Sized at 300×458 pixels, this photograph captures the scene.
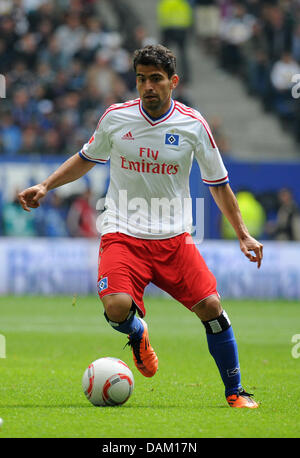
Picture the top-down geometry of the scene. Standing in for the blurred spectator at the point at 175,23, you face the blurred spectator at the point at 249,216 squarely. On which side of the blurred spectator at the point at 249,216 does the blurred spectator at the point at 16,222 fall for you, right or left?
right

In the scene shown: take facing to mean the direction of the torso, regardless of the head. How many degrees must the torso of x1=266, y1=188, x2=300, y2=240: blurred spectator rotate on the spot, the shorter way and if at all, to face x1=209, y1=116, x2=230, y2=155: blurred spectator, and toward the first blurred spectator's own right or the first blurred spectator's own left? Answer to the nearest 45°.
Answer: approximately 135° to the first blurred spectator's own right

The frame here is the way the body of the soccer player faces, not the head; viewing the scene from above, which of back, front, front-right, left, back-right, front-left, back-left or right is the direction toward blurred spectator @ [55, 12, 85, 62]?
back

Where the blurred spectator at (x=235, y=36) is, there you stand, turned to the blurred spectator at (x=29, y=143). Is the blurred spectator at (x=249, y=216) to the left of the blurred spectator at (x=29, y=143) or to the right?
left

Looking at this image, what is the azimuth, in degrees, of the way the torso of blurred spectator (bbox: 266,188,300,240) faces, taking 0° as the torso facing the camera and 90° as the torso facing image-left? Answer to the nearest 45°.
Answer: approximately 0°

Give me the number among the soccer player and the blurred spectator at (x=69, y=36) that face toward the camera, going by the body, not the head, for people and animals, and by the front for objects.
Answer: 2

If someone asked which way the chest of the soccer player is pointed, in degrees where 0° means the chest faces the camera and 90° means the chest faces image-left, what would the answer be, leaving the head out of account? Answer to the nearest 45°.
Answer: approximately 0°

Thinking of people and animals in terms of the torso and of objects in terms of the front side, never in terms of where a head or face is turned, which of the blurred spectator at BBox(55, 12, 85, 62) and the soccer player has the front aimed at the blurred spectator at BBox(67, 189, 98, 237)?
the blurred spectator at BBox(55, 12, 85, 62)

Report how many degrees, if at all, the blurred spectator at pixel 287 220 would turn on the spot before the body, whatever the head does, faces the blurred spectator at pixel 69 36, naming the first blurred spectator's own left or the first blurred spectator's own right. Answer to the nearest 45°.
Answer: approximately 135° to the first blurred spectator's own right
